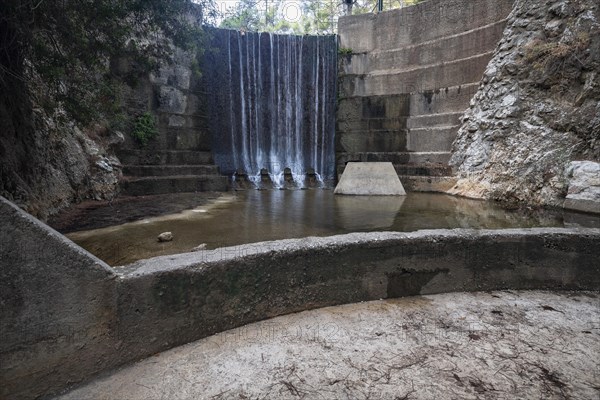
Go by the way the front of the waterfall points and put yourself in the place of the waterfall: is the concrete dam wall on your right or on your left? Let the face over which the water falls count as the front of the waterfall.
on your left

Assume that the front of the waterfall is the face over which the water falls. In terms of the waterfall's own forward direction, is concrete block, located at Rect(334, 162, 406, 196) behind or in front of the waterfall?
in front

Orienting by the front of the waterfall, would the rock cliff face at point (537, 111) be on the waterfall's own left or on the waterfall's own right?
on the waterfall's own left

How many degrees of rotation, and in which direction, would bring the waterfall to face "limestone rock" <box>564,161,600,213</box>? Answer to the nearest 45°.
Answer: approximately 45° to its left

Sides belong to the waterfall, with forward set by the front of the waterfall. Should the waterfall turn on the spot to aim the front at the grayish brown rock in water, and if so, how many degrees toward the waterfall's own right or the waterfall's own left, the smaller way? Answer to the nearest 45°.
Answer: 0° — it already faces it

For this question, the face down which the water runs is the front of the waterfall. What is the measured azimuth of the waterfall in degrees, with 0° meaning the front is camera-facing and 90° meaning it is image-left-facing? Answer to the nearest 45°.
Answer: approximately 0°

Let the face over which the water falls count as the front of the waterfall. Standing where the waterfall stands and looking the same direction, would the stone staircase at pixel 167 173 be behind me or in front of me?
in front
